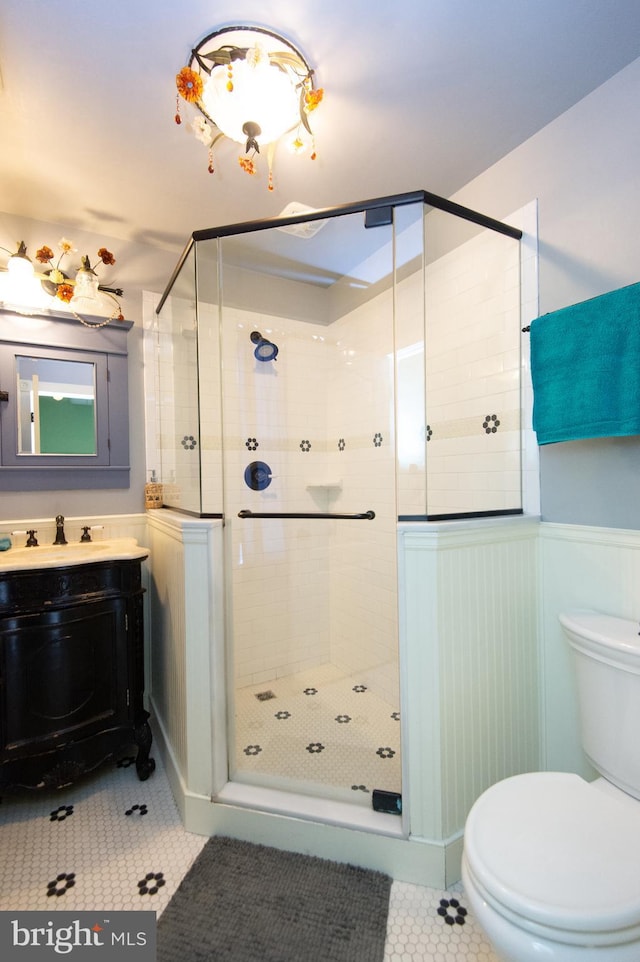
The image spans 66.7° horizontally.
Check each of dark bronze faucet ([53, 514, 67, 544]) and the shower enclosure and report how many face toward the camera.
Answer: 2

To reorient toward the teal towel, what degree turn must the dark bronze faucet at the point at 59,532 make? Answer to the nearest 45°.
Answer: approximately 45° to its left

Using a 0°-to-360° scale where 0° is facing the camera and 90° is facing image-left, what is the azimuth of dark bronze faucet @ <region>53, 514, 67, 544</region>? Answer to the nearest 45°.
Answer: approximately 0°

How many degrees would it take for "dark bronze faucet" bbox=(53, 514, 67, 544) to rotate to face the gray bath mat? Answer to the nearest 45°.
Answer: approximately 45° to its left

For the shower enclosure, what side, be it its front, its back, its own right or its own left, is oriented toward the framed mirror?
right

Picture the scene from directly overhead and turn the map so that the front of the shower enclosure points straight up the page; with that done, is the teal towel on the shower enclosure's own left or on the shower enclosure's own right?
on the shower enclosure's own left

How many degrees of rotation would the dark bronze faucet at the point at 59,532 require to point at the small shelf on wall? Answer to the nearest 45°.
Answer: approximately 90° to its left

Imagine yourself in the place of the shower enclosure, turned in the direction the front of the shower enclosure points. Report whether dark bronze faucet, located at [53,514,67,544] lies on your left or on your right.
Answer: on your right

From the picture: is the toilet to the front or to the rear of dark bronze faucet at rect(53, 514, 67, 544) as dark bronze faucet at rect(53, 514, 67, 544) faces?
to the front

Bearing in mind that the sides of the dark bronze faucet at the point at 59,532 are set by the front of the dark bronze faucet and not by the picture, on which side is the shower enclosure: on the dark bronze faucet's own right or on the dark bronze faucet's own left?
on the dark bronze faucet's own left

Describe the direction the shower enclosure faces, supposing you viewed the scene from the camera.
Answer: facing the viewer
